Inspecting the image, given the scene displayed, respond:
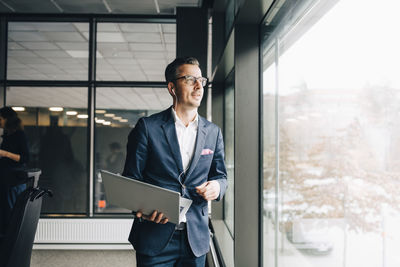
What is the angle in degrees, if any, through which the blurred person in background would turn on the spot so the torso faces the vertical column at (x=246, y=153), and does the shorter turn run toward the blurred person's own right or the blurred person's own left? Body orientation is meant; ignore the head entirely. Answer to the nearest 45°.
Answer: approximately 135° to the blurred person's own left

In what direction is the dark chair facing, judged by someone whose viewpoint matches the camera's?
facing away from the viewer and to the left of the viewer

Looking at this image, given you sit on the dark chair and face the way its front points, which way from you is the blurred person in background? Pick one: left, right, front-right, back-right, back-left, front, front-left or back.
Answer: front-right

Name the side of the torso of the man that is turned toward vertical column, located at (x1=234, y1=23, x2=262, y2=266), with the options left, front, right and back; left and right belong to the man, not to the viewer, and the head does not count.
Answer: left

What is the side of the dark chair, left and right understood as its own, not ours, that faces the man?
back

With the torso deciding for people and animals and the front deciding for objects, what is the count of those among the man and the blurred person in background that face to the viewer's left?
1

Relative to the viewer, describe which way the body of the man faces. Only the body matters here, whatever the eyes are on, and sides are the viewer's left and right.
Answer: facing the viewer and to the right of the viewer

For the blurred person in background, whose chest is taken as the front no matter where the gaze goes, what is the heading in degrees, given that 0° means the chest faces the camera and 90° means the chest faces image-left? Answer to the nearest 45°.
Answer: approximately 90°

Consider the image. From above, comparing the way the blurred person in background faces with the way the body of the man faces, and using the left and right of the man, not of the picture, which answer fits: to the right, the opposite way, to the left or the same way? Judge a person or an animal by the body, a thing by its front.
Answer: to the right
